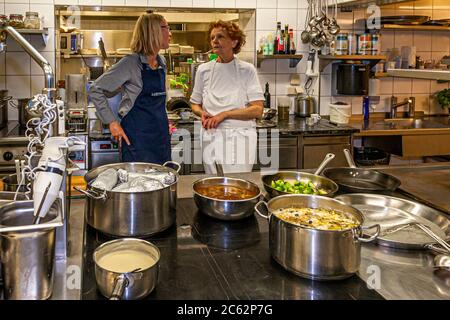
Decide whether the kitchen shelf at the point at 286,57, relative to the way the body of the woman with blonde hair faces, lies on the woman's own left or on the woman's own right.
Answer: on the woman's own left

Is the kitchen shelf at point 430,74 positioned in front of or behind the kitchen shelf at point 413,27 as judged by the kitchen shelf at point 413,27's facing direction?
in front

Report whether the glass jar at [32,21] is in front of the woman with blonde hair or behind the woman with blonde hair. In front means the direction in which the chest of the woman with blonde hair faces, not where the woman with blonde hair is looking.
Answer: behind

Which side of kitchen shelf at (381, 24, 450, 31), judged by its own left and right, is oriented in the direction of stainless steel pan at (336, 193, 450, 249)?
front

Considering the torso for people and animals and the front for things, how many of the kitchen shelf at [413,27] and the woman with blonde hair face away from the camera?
0

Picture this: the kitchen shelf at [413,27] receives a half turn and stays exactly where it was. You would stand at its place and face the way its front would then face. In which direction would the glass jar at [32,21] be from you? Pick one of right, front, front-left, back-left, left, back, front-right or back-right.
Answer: back-left

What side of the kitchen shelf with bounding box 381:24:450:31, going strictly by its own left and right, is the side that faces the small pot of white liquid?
front

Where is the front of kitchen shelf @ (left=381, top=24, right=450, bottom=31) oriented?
toward the camera

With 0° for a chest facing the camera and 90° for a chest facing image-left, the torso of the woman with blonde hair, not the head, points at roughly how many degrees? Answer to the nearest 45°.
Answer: approximately 315°

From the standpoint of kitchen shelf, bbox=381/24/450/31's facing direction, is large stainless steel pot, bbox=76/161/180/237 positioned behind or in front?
in front

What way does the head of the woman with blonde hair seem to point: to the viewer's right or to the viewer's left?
to the viewer's right

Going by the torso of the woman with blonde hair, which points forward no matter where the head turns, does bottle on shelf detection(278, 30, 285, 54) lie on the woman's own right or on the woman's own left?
on the woman's own left
